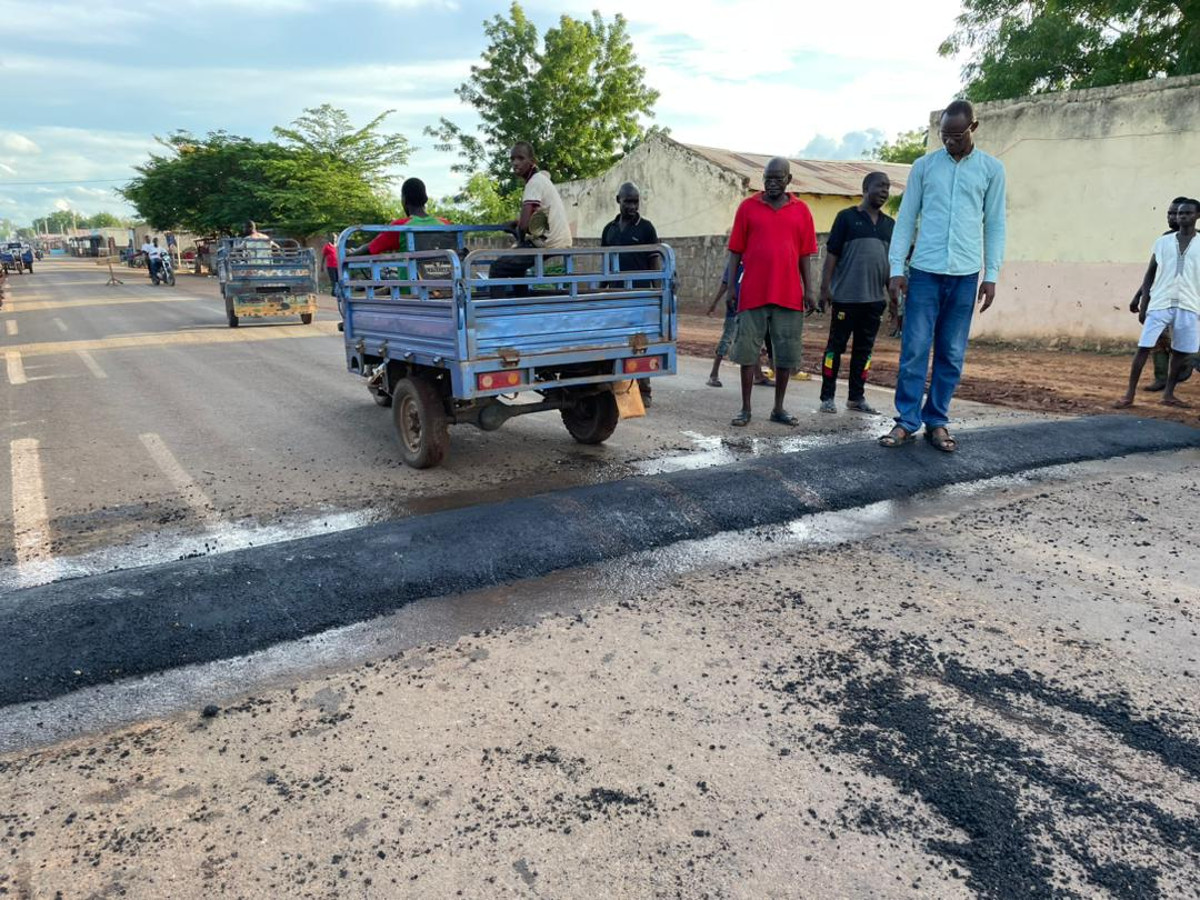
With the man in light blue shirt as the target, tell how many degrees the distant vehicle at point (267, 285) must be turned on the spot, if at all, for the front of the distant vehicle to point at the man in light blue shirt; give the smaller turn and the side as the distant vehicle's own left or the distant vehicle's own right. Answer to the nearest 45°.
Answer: approximately 180°

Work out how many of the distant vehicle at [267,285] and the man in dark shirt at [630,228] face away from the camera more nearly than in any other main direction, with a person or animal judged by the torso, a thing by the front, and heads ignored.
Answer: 1

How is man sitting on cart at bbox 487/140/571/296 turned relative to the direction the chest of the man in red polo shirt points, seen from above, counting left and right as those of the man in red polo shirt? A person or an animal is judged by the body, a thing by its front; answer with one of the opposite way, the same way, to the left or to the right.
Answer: to the right

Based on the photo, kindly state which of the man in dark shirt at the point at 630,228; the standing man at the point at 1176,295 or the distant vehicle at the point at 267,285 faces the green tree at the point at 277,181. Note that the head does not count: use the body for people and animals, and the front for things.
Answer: the distant vehicle

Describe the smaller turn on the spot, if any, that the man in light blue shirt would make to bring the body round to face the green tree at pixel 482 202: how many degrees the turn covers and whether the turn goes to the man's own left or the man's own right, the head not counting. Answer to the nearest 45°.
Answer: approximately 135° to the man's own right

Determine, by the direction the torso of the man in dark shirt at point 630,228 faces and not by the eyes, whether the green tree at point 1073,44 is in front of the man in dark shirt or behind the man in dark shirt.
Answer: behind

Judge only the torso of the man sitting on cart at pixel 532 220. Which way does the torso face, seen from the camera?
to the viewer's left

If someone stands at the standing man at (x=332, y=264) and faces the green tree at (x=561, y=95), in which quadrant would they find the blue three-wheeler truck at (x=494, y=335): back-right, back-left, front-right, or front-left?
back-right

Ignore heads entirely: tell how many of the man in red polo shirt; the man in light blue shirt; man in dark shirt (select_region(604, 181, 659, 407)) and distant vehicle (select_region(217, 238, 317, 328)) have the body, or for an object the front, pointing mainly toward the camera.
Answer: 3

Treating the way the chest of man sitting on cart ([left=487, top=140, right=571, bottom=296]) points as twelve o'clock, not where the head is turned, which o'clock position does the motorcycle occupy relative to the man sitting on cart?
The motorcycle is roughly at 2 o'clock from the man sitting on cart.

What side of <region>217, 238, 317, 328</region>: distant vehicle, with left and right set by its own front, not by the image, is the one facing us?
back
